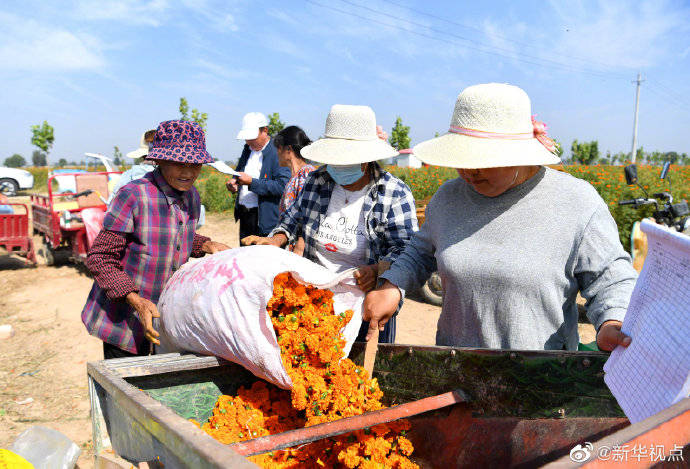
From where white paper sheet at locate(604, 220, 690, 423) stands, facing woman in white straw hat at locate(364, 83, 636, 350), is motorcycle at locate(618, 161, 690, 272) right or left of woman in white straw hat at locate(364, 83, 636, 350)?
right

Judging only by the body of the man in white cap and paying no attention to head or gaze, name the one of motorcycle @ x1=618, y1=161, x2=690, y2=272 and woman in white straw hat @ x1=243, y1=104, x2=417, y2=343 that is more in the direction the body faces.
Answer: the woman in white straw hat

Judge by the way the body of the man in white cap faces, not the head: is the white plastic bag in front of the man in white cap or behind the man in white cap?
in front

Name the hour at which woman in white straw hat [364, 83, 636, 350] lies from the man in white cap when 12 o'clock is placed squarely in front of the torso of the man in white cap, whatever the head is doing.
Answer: The woman in white straw hat is roughly at 10 o'clock from the man in white cap.

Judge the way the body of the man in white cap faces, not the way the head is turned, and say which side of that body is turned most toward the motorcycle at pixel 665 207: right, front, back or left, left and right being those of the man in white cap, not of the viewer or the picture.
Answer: left

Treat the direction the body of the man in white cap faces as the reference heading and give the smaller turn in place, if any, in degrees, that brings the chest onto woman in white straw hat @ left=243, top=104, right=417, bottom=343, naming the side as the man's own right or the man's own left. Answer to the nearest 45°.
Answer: approximately 45° to the man's own left

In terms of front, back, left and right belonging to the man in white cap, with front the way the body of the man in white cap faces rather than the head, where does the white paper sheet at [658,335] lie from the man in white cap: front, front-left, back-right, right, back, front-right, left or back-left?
front-left

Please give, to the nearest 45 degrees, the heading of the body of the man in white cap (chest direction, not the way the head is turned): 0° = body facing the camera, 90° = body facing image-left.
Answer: approximately 45°

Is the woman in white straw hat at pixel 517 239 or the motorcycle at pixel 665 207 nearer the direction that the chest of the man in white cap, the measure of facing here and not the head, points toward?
the woman in white straw hat
